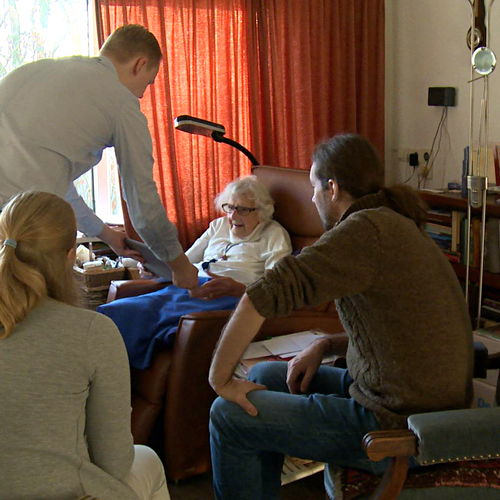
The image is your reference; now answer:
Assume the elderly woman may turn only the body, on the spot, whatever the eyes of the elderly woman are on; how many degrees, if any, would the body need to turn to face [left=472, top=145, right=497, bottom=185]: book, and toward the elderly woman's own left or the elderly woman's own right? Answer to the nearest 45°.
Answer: approximately 135° to the elderly woman's own left

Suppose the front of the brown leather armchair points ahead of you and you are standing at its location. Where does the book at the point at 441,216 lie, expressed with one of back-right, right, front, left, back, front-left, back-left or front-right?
back

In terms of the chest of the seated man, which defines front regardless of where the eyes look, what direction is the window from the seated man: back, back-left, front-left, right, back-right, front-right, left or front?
front-right

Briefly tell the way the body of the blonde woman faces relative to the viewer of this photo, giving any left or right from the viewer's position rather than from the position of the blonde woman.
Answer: facing away from the viewer and to the right of the viewer

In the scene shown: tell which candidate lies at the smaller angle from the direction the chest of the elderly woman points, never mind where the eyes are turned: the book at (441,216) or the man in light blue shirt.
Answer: the man in light blue shirt

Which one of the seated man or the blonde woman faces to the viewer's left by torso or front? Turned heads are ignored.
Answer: the seated man

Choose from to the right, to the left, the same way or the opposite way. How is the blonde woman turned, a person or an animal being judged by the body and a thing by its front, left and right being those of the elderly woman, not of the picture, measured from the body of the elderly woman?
the opposite way

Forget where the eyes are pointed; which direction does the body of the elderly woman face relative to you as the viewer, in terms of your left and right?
facing the viewer and to the left of the viewer

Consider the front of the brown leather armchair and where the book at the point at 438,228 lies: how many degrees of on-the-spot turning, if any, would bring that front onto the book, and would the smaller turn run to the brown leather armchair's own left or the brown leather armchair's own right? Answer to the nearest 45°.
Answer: approximately 180°

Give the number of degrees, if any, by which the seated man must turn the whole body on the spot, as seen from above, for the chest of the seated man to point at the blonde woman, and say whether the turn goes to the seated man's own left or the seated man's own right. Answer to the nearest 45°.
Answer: approximately 45° to the seated man's own left

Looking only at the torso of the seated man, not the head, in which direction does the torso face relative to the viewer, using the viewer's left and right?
facing to the left of the viewer

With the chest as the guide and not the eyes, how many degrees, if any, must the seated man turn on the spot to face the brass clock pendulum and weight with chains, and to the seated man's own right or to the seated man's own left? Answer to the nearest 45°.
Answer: approximately 90° to the seated man's own right
